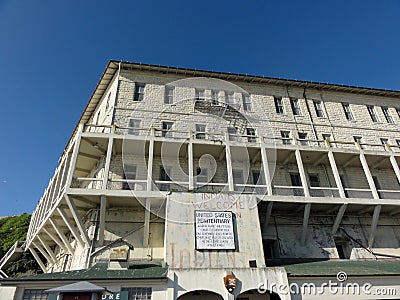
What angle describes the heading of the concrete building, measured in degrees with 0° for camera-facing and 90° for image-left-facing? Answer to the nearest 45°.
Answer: approximately 0°

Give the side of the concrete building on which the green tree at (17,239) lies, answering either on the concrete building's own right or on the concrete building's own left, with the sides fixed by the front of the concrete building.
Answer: on the concrete building's own right
